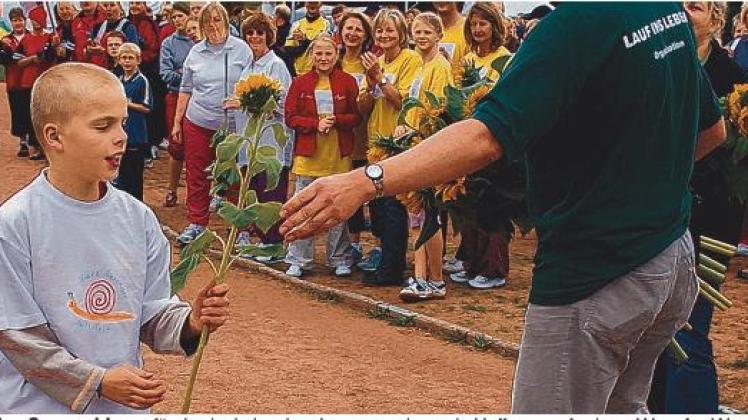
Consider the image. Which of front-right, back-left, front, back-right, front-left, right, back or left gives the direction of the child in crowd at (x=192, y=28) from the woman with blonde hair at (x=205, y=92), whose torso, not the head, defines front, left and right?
back

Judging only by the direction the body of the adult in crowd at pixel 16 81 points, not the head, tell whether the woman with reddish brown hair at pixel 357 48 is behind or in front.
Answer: in front

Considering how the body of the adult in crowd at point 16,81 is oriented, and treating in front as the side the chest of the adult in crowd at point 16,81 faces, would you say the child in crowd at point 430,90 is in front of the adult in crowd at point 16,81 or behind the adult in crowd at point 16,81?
in front

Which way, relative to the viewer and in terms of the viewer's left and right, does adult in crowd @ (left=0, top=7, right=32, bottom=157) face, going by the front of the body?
facing the viewer and to the right of the viewer

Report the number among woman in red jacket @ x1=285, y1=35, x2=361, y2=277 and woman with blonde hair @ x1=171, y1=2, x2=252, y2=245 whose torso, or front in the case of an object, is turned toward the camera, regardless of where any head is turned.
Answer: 2

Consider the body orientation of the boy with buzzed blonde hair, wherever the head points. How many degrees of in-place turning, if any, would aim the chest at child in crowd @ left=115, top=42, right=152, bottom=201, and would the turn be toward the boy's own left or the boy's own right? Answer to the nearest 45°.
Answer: approximately 135° to the boy's own left

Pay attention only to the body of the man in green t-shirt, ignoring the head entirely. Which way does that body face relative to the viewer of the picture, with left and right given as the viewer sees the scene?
facing away from the viewer and to the left of the viewer

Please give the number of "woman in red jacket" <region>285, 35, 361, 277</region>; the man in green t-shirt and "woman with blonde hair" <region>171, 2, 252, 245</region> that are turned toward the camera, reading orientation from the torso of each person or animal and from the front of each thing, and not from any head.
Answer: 2
